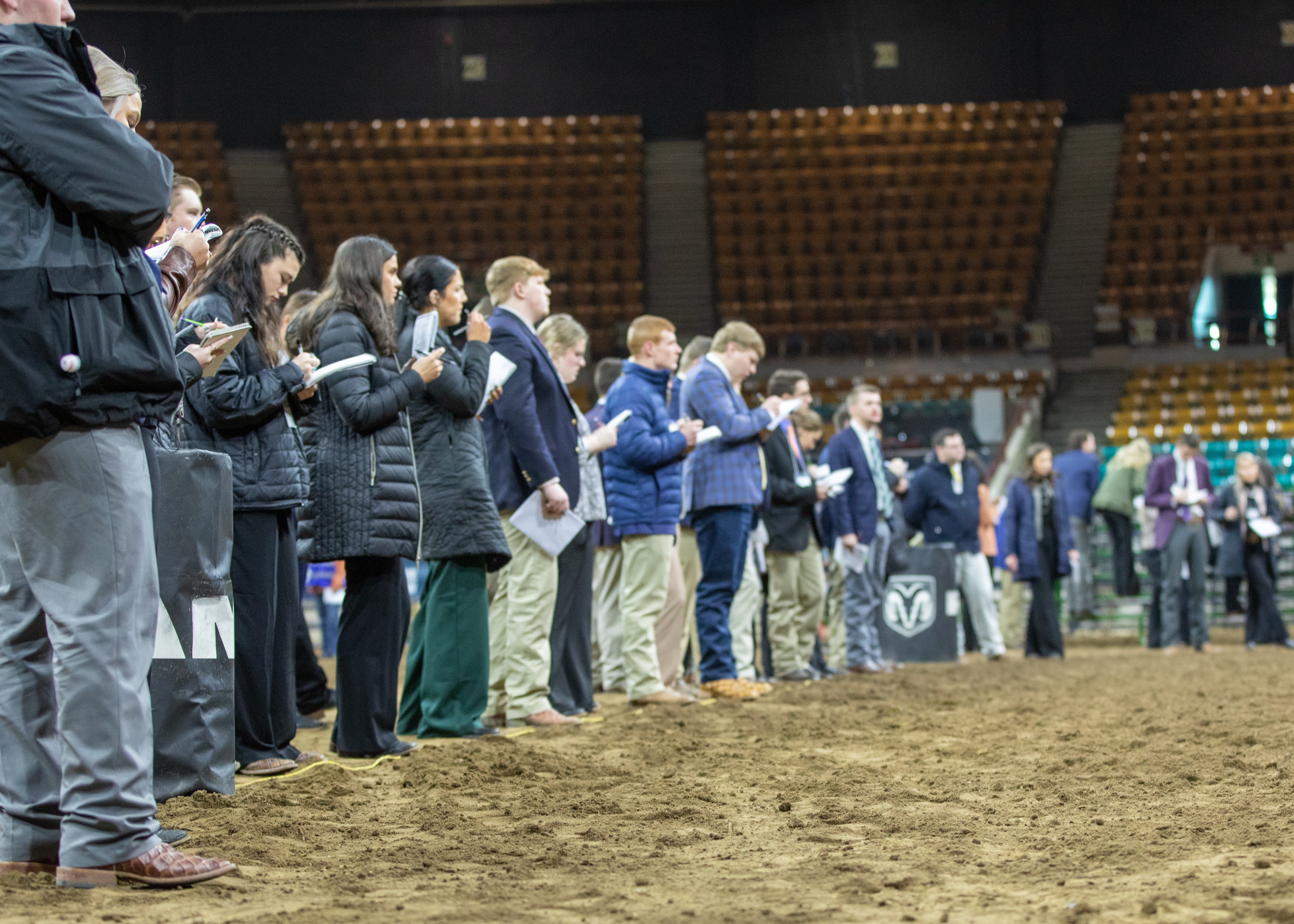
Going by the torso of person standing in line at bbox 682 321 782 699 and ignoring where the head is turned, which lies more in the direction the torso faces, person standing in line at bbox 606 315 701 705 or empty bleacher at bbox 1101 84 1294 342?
the empty bleacher

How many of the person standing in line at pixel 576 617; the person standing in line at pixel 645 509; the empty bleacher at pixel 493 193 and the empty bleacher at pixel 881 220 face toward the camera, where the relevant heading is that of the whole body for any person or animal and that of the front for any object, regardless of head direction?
2

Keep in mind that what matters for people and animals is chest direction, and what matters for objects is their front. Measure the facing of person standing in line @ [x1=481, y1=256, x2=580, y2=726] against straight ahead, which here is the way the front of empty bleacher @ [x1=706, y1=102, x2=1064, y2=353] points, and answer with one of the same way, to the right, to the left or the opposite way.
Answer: to the left

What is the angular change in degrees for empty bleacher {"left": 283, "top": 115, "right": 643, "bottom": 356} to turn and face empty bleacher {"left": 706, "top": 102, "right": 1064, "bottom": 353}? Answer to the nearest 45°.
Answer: approximately 90° to its left

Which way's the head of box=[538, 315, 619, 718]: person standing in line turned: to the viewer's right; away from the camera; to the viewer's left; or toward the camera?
to the viewer's right

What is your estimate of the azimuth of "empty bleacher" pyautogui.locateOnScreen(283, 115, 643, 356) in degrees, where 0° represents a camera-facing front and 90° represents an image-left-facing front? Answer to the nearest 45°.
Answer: approximately 0°

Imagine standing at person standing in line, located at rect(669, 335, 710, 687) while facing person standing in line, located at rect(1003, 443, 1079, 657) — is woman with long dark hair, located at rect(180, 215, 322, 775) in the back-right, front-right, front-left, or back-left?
back-right

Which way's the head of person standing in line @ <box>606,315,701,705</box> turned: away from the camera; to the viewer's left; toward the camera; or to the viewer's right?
to the viewer's right

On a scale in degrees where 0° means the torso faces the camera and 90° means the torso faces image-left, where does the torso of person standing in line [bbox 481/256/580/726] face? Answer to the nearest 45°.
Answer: approximately 270°

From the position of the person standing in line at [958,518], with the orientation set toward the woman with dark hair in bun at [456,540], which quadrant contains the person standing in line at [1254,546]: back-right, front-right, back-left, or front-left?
back-left
